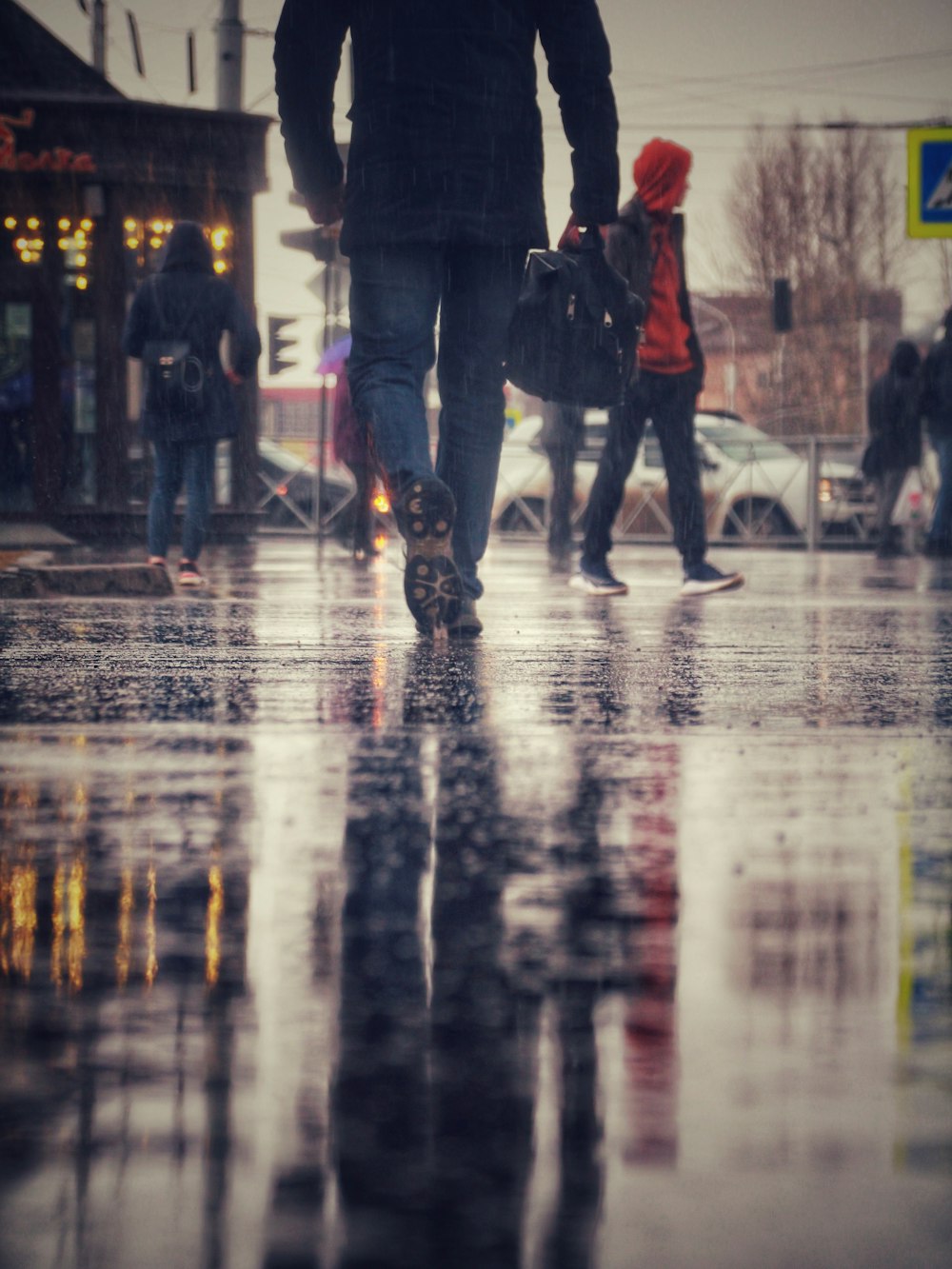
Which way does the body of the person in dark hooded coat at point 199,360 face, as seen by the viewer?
away from the camera

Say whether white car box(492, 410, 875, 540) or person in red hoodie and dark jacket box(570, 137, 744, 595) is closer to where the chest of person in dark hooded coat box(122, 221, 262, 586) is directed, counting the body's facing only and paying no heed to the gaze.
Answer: the white car

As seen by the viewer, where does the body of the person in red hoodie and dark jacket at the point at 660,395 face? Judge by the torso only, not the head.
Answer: to the viewer's right

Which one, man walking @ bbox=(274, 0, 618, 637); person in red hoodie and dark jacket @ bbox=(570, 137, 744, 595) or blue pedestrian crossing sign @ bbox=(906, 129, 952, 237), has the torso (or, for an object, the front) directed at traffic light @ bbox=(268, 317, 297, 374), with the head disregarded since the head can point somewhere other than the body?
the man walking

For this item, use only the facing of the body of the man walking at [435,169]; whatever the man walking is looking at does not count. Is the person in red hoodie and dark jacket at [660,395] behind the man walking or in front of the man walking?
in front

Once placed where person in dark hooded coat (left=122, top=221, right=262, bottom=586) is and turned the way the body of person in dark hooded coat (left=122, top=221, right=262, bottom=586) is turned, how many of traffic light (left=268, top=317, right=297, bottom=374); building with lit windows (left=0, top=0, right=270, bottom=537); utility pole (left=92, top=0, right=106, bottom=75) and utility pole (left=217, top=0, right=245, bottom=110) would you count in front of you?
4

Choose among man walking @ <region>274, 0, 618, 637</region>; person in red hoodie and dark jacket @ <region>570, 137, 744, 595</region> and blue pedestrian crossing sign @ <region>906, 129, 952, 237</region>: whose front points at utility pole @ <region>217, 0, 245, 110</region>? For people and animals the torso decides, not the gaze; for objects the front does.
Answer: the man walking

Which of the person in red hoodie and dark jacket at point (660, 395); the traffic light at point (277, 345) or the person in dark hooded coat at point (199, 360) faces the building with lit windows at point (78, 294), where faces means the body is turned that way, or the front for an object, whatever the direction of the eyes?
the person in dark hooded coat

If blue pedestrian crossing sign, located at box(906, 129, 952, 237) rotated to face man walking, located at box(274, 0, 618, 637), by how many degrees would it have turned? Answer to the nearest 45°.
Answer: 0° — it already faces them

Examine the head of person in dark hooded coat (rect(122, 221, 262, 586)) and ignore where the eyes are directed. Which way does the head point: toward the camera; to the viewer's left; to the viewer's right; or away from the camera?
away from the camera

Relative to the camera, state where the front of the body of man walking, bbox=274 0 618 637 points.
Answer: away from the camera

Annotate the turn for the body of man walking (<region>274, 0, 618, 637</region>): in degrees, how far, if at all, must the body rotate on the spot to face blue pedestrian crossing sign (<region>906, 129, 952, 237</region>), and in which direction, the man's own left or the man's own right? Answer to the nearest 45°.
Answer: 0° — they already face it
